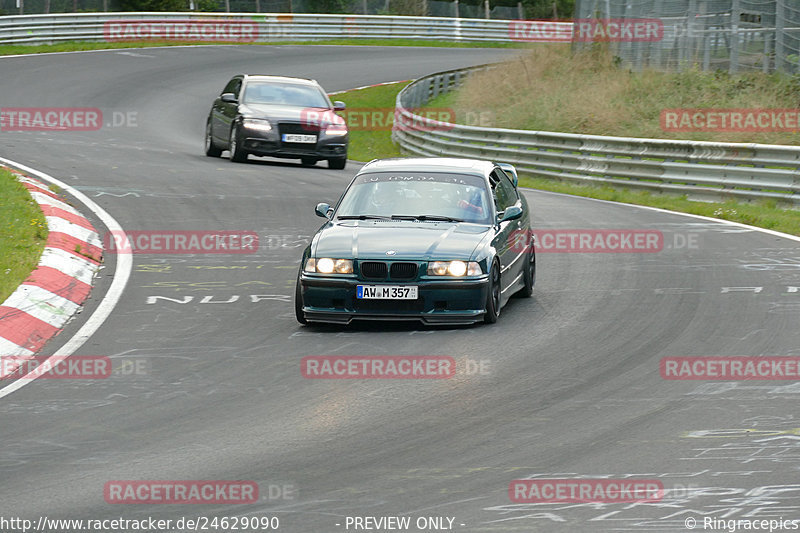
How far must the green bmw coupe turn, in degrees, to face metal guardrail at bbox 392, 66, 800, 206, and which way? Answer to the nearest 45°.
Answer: approximately 180°

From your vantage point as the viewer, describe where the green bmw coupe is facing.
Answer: facing the viewer
